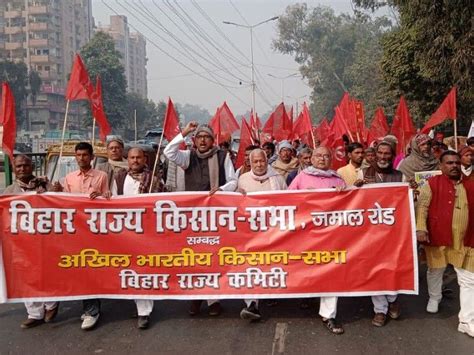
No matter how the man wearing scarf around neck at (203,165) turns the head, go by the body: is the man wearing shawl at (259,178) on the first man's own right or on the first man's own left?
on the first man's own left

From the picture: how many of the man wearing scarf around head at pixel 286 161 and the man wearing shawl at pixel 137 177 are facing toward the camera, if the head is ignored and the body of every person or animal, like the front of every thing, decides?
2

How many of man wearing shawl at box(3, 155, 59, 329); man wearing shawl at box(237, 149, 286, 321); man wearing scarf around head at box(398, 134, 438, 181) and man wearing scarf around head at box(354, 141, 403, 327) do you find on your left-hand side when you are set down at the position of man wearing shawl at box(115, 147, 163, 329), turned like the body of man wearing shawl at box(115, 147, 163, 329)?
3

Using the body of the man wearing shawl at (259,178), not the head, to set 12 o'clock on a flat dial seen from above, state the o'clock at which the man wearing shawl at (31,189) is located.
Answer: the man wearing shawl at (31,189) is roughly at 3 o'clock from the man wearing shawl at (259,178).

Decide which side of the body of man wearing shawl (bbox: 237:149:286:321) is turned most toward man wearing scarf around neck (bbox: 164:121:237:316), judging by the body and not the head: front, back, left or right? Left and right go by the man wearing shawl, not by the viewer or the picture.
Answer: right

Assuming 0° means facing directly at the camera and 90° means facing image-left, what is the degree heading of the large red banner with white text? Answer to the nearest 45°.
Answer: approximately 0°

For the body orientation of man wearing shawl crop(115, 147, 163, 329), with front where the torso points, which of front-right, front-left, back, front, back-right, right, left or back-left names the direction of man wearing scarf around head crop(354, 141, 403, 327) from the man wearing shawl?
left

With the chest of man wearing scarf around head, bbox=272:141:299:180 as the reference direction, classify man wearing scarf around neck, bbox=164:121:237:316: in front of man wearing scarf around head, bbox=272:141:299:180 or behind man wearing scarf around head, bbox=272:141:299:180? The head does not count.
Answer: in front

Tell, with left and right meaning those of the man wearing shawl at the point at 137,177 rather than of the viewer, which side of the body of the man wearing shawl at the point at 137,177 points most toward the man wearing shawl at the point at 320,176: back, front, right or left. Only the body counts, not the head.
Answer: left

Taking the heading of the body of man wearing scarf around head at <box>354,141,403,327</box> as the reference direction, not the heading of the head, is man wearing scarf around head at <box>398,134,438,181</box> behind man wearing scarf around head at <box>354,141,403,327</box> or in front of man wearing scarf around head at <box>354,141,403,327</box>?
behind
